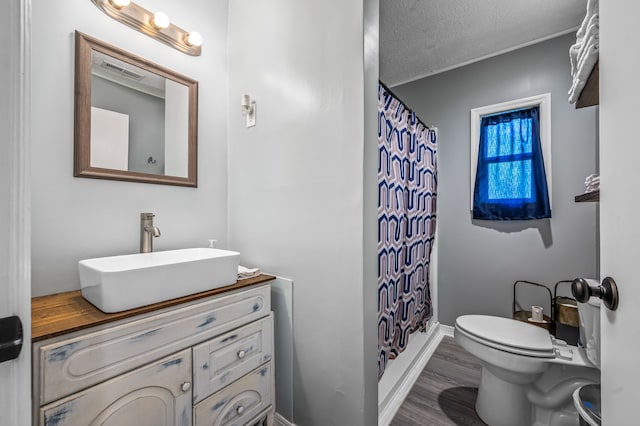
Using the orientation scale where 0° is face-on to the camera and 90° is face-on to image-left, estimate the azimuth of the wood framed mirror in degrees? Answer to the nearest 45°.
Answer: approximately 315°

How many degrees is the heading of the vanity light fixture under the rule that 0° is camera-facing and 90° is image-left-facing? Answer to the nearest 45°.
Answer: approximately 315°

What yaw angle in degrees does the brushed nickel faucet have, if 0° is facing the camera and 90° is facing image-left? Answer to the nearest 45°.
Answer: approximately 315°

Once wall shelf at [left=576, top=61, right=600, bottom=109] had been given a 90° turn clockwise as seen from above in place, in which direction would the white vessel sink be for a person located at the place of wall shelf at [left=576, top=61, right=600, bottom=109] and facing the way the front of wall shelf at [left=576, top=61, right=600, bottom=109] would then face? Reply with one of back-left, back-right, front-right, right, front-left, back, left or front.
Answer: back-left

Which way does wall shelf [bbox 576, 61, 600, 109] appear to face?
to the viewer's left
